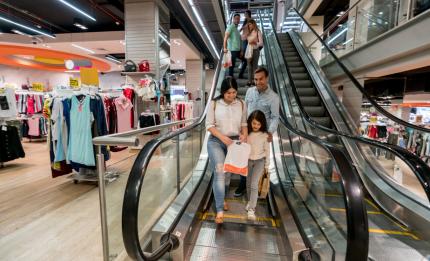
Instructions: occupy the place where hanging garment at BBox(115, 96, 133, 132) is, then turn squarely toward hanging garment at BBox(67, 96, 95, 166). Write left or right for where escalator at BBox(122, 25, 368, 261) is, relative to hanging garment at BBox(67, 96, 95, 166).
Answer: left

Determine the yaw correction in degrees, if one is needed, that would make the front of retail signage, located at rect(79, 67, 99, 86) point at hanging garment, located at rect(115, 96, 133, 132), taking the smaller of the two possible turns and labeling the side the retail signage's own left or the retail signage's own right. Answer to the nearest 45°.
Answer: approximately 135° to the retail signage's own left

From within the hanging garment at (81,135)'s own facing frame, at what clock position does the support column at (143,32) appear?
The support column is roughly at 7 o'clock from the hanging garment.
